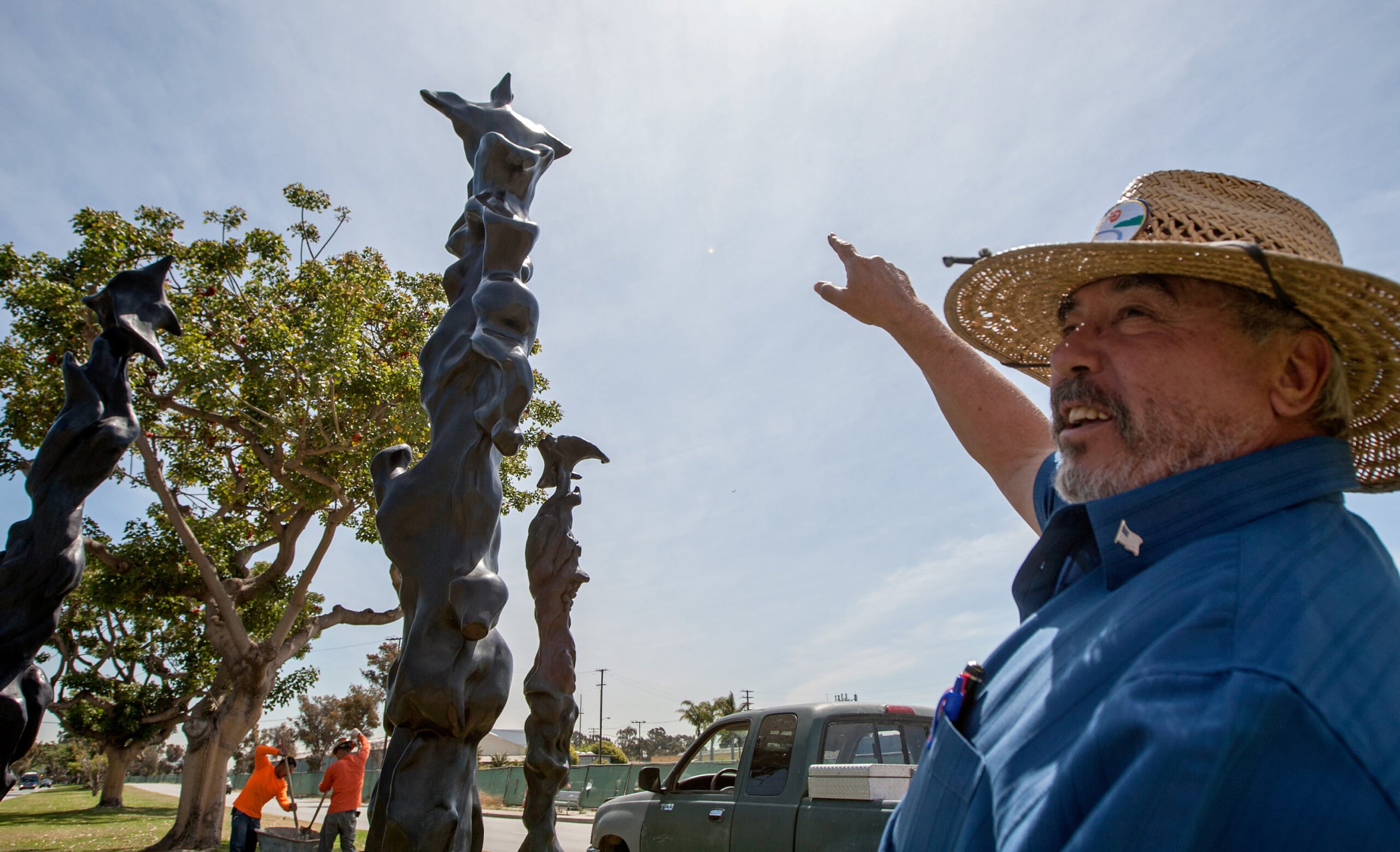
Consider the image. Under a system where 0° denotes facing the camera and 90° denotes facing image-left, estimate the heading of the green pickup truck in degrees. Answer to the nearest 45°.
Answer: approximately 135°

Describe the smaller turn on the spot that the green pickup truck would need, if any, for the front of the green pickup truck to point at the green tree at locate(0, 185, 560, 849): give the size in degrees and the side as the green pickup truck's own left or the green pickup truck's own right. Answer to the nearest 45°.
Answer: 0° — it already faces it

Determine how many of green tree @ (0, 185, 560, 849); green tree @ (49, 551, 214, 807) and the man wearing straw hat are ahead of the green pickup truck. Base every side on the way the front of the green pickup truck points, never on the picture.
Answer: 2

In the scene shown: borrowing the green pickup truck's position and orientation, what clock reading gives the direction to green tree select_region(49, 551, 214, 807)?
The green tree is roughly at 12 o'clock from the green pickup truck.

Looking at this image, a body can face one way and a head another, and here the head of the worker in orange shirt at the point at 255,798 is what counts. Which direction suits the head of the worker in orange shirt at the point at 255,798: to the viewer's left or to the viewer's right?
to the viewer's right

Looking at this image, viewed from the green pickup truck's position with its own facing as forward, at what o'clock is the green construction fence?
The green construction fence is roughly at 1 o'clock from the green pickup truck.

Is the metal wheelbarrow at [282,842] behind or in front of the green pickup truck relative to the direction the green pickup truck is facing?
in front

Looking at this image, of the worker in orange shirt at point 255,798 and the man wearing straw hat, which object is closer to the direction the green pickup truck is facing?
the worker in orange shirt

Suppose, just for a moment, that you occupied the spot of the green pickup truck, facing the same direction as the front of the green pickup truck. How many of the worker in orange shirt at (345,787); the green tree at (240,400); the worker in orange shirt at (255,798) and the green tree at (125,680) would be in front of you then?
4

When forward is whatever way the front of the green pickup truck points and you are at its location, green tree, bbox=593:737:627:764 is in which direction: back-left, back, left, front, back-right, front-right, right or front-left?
front-right

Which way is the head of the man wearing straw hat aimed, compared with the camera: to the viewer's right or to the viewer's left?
to the viewer's left

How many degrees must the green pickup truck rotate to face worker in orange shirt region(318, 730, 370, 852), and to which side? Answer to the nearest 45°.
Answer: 0° — it already faces them
